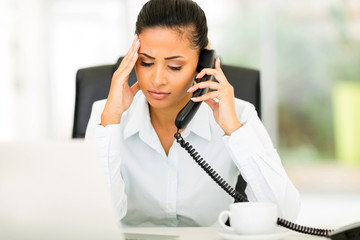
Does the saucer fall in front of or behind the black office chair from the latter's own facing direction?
in front

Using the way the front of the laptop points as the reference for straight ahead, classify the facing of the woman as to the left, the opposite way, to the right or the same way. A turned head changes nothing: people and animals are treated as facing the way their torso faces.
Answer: the opposite way

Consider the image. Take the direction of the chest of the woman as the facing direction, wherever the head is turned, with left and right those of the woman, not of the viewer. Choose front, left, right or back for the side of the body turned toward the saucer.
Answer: front

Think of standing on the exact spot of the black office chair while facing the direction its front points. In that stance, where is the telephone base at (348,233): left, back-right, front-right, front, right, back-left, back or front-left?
front-left

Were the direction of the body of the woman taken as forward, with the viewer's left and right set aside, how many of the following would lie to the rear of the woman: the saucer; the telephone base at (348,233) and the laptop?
0

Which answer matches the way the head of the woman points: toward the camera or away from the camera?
toward the camera

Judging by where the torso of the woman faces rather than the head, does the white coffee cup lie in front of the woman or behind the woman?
in front

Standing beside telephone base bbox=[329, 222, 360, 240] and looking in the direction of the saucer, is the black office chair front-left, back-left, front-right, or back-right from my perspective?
front-right

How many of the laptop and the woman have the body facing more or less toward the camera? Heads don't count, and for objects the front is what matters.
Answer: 1

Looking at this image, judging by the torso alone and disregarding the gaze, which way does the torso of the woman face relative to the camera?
toward the camera

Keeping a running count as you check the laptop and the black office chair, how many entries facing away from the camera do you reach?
1

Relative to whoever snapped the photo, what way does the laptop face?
facing away from the viewer

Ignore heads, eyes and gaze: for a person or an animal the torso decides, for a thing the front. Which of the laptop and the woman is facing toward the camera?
the woman

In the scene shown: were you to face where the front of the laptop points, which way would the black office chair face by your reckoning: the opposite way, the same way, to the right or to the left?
the opposite way

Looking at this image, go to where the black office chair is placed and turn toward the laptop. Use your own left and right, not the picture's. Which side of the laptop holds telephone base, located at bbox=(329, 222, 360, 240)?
left

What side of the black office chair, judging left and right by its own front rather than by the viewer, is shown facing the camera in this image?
front

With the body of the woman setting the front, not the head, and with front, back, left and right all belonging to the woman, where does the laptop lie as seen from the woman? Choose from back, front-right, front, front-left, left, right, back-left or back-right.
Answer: front
